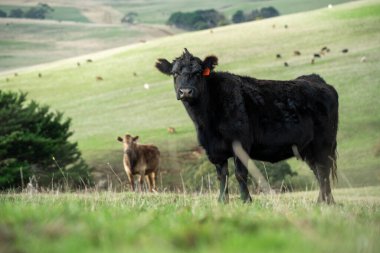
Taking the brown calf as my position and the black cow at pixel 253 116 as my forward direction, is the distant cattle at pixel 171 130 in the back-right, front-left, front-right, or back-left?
back-left

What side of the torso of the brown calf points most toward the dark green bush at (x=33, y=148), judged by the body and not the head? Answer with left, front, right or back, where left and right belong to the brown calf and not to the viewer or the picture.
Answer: right

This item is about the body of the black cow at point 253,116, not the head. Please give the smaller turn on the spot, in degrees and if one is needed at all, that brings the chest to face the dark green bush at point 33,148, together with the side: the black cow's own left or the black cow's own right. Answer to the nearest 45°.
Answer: approximately 45° to the black cow's own right

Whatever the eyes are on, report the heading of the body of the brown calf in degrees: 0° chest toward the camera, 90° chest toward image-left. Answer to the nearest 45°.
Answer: approximately 45°

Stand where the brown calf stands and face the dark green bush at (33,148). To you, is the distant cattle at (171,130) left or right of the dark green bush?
right

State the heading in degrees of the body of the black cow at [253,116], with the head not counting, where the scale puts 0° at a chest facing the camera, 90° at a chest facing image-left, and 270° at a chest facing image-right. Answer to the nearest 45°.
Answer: approximately 90°

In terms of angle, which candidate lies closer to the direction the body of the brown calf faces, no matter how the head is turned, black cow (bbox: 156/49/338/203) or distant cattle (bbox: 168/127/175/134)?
the black cow

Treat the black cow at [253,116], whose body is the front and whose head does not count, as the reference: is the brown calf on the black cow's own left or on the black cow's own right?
on the black cow's own right
